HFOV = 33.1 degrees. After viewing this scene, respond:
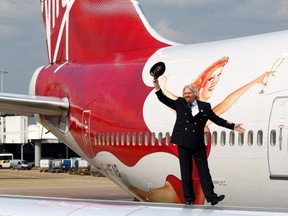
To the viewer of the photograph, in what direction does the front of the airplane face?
facing the viewer and to the right of the viewer

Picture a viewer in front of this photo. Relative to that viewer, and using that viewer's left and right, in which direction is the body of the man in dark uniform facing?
facing the viewer

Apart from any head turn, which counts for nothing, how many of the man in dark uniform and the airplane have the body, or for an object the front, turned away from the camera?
0
